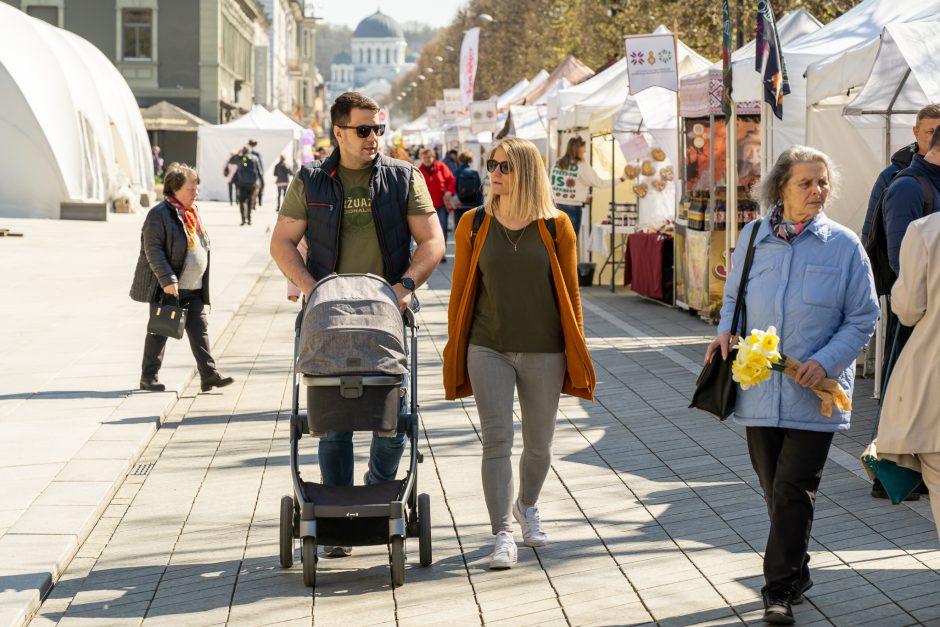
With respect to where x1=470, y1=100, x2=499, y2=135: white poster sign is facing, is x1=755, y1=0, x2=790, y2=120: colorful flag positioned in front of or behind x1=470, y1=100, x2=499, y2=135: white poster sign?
in front

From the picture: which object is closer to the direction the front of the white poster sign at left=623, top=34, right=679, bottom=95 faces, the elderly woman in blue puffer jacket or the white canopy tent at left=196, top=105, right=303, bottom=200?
the elderly woman in blue puffer jacket

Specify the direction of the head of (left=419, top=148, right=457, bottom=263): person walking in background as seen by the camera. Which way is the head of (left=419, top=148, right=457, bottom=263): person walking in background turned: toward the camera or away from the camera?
toward the camera

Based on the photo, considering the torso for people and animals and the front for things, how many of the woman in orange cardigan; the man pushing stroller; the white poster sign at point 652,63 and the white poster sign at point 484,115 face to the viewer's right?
0

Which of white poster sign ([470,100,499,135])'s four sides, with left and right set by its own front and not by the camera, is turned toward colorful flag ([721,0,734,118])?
front

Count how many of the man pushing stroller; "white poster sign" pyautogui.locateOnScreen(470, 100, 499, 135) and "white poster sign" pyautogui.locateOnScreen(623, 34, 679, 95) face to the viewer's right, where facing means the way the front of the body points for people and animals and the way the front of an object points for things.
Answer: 0

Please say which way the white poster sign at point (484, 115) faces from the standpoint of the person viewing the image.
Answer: facing the viewer

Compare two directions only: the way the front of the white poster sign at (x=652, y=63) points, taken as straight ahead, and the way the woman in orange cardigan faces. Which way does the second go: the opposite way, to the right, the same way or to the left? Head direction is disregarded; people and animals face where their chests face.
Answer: the same way

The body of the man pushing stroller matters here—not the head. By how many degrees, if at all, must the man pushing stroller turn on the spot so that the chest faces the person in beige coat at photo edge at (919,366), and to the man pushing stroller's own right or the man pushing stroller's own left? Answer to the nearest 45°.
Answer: approximately 45° to the man pushing stroller's own left

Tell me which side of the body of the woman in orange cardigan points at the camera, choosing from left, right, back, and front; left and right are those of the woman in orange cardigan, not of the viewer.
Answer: front

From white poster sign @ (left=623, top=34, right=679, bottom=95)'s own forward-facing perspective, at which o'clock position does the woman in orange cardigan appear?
The woman in orange cardigan is roughly at 12 o'clock from the white poster sign.

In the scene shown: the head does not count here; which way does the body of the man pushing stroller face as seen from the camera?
toward the camera

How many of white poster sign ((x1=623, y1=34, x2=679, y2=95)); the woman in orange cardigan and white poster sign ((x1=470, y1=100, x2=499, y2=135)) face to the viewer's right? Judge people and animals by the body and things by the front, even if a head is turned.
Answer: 0

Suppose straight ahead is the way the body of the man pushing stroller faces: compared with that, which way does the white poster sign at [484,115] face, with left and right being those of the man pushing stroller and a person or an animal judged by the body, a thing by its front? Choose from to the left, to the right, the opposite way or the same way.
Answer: the same way
